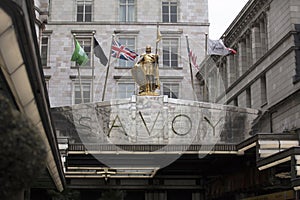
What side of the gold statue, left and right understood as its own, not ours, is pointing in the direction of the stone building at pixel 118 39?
back

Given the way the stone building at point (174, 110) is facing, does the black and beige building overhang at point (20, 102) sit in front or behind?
in front

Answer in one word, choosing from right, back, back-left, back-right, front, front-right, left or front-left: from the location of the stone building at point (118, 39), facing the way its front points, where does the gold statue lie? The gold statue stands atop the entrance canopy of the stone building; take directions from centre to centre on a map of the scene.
front

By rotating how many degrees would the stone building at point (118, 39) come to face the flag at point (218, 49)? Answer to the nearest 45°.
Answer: approximately 45° to its left

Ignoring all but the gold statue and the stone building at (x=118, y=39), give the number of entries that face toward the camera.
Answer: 2

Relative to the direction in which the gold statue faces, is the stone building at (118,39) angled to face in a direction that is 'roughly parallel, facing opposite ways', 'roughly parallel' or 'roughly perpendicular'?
roughly parallel

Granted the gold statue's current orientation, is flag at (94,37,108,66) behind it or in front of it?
behind

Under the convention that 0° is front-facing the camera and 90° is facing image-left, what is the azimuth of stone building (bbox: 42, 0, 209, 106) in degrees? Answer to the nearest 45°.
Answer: approximately 0°

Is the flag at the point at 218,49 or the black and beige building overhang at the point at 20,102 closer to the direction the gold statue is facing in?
the black and beige building overhang

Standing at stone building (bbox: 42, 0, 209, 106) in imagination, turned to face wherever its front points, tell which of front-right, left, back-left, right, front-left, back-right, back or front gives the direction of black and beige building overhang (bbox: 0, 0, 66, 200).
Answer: front

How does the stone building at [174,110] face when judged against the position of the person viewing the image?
facing the viewer

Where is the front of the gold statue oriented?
toward the camera
